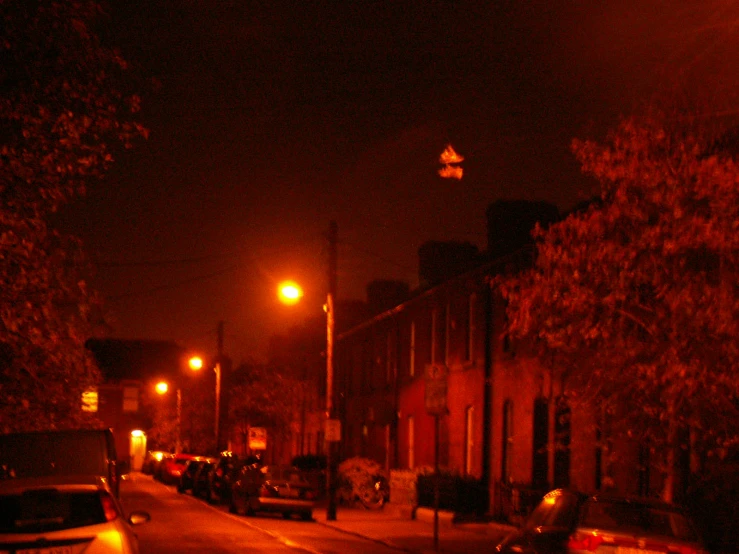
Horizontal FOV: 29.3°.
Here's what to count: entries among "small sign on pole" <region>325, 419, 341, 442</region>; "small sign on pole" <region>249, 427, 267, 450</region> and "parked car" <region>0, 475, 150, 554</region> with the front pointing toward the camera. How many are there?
2

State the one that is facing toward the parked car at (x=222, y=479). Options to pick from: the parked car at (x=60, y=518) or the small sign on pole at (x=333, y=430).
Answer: the parked car at (x=60, y=518)

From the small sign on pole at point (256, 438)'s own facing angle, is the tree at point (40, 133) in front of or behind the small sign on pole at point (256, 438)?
in front

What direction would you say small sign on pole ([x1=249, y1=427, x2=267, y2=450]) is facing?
toward the camera

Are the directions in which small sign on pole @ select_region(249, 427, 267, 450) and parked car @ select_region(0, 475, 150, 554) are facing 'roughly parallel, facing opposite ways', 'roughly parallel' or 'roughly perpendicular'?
roughly parallel, facing opposite ways

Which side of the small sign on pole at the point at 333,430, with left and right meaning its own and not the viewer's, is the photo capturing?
front

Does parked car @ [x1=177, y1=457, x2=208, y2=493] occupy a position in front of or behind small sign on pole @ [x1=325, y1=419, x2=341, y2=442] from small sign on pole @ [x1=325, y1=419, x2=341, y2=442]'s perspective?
behind

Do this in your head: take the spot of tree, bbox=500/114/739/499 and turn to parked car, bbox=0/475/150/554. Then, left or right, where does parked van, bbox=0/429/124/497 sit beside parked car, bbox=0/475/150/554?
right

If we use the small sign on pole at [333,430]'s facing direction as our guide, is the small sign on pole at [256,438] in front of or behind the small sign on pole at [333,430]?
behind

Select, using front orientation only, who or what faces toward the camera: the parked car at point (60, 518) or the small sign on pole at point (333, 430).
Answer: the small sign on pole

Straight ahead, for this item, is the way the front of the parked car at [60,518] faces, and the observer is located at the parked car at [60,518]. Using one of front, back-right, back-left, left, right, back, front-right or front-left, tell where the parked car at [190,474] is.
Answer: front

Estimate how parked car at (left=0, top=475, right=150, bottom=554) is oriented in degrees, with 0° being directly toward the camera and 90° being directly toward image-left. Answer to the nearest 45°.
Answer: approximately 180°

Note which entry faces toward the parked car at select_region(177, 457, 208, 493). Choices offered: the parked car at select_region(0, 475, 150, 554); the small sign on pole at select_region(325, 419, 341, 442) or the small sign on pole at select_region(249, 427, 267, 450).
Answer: the parked car at select_region(0, 475, 150, 554)

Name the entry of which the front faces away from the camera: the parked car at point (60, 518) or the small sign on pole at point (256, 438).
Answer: the parked car

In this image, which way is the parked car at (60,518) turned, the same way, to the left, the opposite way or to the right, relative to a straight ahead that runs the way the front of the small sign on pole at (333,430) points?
the opposite way

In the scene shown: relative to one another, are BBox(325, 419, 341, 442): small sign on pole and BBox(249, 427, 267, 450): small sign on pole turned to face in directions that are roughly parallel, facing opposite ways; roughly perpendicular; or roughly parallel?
roughly parallel
